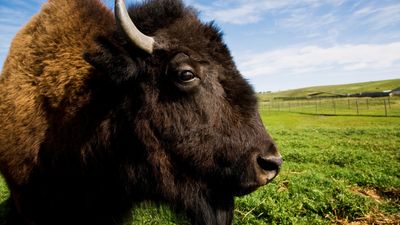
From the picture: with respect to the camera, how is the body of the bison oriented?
to the viewer's right
